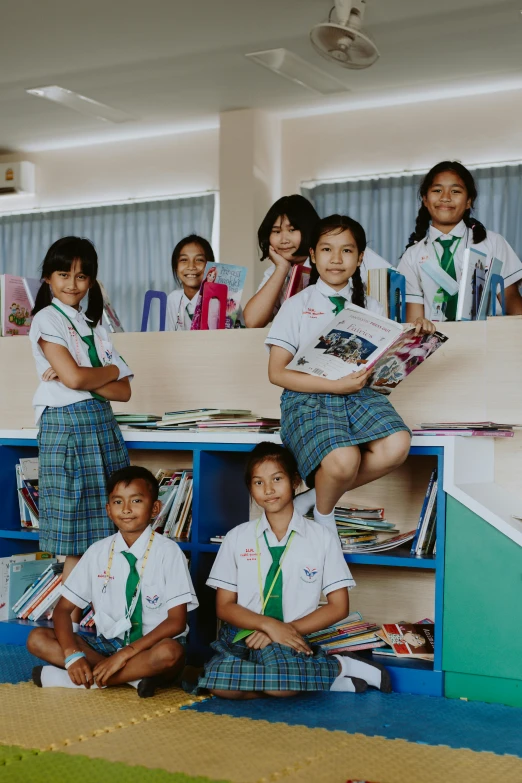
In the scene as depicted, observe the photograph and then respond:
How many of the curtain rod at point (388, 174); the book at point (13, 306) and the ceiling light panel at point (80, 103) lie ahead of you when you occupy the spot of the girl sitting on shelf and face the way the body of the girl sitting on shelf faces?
0

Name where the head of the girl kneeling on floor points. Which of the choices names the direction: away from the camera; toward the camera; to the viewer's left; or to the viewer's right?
toward the camera

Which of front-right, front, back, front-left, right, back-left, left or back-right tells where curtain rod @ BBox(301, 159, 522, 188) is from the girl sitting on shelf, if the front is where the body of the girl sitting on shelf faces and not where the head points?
back-left

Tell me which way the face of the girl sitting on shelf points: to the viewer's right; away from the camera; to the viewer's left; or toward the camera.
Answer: toward the camera

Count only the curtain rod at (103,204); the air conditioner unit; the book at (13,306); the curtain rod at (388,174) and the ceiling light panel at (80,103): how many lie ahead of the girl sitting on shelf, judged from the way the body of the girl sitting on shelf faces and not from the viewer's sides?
0

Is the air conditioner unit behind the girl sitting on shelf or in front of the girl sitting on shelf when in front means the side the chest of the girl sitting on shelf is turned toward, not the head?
behind

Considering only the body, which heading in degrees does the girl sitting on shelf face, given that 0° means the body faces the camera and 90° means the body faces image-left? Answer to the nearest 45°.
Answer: approximately 315°

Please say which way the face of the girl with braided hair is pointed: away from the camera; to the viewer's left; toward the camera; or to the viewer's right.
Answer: toward the camera

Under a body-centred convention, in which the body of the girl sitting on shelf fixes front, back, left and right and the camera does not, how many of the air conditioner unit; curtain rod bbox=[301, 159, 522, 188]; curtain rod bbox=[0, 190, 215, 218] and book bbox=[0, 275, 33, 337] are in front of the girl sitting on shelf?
0

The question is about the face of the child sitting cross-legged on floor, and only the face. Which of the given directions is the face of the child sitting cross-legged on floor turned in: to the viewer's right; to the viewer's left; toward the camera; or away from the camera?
toward the camera

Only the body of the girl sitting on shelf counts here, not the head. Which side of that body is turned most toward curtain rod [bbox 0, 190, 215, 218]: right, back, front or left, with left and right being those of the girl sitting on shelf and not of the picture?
back

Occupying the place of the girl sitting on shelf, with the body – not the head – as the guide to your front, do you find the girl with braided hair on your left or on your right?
on your left
